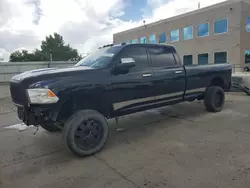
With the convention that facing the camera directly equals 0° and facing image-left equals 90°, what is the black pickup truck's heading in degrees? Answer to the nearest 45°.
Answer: approximately 45°
